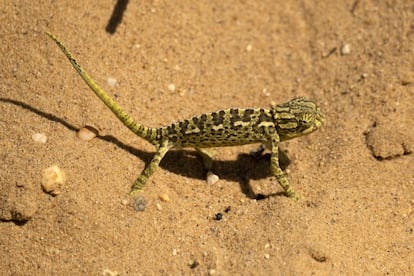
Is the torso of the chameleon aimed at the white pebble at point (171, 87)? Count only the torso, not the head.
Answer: no

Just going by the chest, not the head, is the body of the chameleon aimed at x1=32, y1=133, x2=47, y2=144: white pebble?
no

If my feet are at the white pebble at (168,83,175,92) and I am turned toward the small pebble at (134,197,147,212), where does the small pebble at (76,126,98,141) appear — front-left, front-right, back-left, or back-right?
front-right

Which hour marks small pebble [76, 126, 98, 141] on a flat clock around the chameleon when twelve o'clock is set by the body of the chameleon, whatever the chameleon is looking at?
The small pebble is roughly at 6 o'clock from the chameleon.

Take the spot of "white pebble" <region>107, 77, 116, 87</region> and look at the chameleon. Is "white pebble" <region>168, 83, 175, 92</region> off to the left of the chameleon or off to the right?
left

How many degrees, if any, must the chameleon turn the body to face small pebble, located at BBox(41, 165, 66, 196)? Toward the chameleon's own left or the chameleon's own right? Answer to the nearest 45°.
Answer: approximately 180°

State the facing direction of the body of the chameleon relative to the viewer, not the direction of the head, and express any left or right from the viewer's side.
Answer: facing to the right of the viewer

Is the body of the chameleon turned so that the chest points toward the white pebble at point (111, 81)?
no
